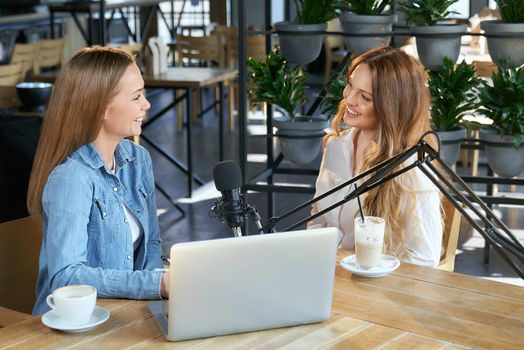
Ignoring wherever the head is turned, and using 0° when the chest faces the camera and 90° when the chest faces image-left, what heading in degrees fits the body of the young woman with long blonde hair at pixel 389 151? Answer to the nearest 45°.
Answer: approximately 45°

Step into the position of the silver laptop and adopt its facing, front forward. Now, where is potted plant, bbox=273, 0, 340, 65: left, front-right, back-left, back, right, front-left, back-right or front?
front-right

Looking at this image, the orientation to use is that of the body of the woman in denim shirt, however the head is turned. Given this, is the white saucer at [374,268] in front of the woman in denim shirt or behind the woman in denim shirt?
in front

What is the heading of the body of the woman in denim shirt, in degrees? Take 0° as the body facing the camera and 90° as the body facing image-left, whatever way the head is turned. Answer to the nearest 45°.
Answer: approximately 315°

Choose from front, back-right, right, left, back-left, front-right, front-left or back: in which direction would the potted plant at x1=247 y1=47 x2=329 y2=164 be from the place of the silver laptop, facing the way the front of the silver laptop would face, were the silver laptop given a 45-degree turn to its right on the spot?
front

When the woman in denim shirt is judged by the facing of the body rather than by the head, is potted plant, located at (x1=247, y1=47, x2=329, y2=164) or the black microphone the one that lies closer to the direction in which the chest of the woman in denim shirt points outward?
the black microphone

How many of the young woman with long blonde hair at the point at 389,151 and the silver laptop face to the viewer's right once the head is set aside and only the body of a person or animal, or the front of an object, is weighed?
0

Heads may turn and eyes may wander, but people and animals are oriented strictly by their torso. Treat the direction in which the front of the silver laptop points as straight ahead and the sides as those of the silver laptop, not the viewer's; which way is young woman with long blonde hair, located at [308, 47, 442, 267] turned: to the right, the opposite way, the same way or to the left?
to the left

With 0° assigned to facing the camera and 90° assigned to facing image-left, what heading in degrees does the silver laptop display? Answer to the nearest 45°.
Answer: approximately 135°

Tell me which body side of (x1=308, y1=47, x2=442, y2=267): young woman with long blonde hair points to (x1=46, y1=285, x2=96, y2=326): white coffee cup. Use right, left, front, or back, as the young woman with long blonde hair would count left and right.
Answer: front

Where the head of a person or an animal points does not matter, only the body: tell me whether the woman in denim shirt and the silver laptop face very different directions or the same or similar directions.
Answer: very different directions

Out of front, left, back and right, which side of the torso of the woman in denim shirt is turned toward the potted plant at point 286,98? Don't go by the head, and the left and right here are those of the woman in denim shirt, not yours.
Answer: left

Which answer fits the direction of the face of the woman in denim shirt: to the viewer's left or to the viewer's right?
to the viewer's right
